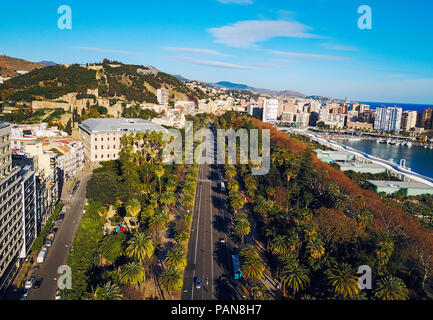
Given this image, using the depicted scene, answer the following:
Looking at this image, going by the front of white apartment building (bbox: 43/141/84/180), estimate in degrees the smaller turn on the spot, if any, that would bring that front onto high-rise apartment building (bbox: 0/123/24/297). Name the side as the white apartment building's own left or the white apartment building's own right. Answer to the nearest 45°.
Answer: approximately 45° to the white apartment building's own right

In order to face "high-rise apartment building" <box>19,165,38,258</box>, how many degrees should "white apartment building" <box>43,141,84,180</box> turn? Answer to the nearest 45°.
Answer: approximately 45° to its right

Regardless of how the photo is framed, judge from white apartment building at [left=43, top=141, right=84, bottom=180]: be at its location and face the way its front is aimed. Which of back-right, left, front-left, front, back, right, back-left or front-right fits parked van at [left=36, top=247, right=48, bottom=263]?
front-right

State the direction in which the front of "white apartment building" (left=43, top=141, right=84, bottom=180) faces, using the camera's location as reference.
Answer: facing the viewer and to the right of the viewer

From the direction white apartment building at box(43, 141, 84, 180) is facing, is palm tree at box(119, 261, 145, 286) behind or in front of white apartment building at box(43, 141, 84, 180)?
in front

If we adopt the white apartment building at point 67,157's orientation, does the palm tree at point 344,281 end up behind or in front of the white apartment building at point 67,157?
in front

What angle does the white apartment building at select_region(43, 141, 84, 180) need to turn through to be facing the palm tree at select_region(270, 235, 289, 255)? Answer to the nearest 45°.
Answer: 0° — it already faces it

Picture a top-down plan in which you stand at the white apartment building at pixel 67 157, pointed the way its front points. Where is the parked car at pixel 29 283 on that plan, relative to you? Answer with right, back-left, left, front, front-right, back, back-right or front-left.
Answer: front-right

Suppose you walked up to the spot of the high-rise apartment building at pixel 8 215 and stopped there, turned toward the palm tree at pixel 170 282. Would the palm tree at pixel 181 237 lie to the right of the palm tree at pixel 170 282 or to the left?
left
